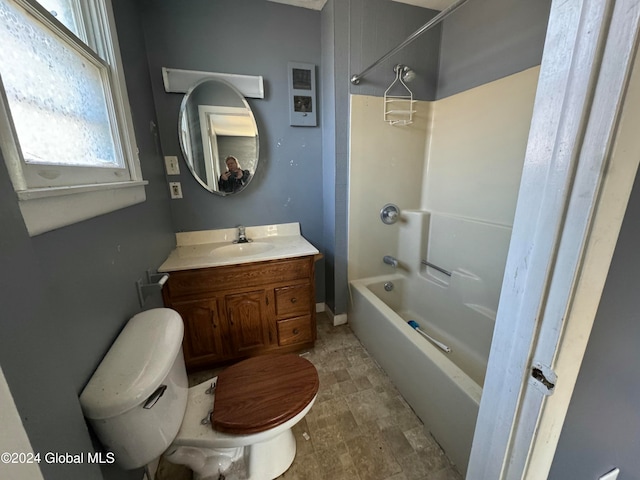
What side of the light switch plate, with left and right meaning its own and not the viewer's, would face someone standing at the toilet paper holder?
front

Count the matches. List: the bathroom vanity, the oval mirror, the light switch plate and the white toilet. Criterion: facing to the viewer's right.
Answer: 1

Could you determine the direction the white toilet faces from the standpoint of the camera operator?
facing to the right of the viewer

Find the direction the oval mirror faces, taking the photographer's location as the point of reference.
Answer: facing the viewer

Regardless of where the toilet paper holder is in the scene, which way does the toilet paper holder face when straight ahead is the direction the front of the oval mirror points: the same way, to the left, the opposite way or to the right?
to the left

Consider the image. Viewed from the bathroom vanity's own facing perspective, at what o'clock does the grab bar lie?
The grab bar is roughly at 9 o'clock from the bathroom vanity.

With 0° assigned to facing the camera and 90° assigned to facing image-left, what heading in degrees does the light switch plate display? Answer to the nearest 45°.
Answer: approximately 0°

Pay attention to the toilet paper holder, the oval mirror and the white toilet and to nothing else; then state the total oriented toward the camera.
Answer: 1

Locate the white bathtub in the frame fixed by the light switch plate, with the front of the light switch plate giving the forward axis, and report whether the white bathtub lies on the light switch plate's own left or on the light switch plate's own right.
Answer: on the light switch plate's own left

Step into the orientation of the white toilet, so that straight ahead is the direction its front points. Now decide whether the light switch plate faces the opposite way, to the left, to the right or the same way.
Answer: to the right

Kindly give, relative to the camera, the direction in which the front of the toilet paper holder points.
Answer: facing to the right of the viewer

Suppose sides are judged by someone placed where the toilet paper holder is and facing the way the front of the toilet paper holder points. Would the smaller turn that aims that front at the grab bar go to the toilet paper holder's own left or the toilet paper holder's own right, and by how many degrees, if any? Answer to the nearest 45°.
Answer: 0° — it already faces it

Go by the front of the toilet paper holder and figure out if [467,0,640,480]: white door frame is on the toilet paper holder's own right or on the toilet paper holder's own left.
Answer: on the toilet paper holder's own right
